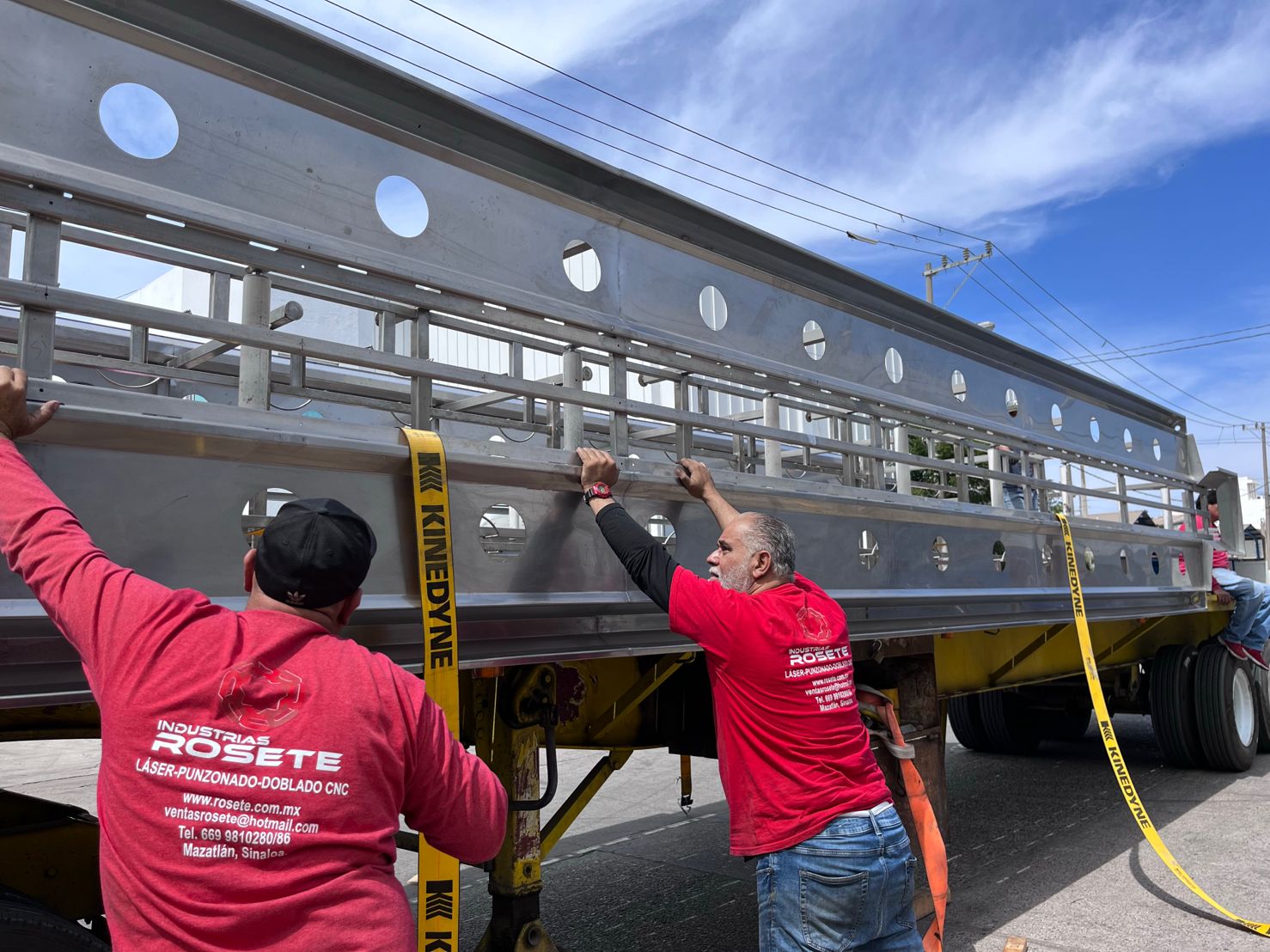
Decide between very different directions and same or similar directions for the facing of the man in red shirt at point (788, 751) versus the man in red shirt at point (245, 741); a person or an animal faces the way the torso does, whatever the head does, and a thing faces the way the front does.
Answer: same or similar directions

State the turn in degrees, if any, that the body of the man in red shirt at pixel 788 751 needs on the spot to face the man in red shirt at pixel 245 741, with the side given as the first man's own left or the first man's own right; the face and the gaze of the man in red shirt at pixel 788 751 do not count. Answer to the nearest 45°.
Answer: approximately 90° to the first man's own left

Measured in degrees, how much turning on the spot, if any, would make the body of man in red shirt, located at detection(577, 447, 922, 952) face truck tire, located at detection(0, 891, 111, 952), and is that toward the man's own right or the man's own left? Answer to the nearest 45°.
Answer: approximately 90° to the man's own left

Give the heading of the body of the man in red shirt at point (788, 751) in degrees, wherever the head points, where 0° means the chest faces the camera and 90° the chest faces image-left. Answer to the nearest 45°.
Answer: approximately 135°

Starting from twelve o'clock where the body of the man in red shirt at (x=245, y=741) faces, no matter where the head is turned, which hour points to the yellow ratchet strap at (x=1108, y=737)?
The yellow ratchet strap is roughly at 2 o'clock from the man in red shirt.

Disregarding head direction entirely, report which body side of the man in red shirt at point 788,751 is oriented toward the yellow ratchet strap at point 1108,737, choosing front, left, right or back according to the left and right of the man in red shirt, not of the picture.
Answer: right

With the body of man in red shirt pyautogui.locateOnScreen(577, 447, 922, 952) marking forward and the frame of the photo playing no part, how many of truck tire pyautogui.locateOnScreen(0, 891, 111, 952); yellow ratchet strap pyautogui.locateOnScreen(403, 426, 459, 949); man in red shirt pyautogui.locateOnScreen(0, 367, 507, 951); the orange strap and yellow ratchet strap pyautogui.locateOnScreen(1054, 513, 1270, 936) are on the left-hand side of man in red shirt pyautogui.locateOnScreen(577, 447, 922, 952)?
3

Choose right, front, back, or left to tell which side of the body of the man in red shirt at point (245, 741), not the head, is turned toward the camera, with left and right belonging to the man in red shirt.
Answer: back

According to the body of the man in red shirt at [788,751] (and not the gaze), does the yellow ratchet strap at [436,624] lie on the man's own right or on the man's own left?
on the man's own left
